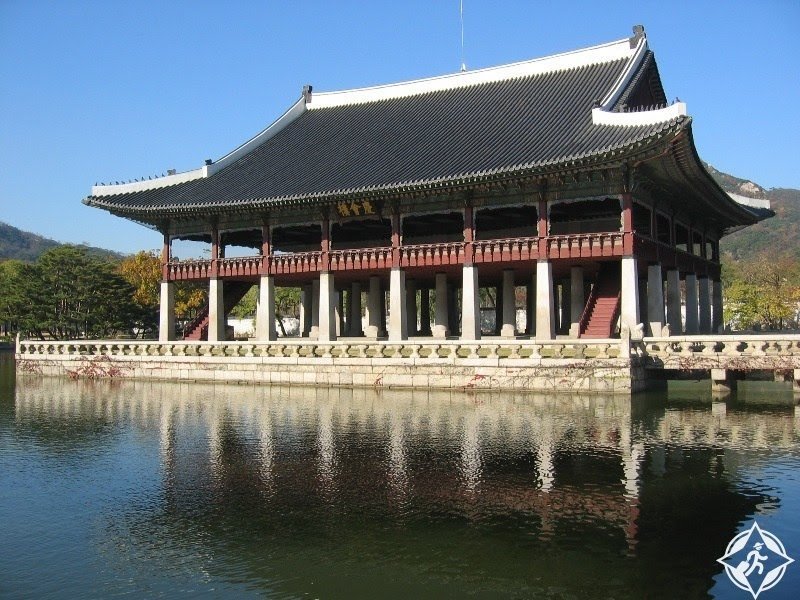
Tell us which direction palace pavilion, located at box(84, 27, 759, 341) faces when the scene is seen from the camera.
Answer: facing the viewer and to the left of the viewer
